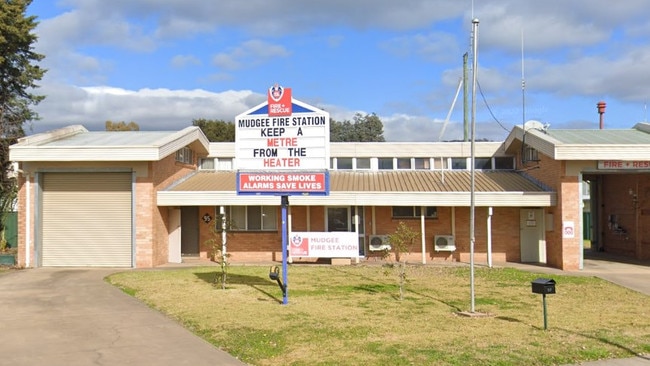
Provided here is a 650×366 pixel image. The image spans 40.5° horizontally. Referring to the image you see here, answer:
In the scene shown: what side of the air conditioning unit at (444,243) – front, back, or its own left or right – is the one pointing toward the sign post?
front

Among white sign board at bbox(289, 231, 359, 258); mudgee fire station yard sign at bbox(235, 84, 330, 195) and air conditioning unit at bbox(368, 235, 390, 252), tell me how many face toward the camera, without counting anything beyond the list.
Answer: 3

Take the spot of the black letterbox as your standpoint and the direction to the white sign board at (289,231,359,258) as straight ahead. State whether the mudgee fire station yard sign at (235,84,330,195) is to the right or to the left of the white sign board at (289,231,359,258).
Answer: left

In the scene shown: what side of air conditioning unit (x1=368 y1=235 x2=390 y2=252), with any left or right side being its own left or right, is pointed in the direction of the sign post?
front

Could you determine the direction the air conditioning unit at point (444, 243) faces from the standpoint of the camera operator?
facing the viewer

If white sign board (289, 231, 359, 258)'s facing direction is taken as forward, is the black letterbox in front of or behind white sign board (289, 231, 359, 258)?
in front

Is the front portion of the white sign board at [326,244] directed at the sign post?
yes

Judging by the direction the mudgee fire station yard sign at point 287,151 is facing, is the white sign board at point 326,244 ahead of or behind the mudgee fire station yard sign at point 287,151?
behind

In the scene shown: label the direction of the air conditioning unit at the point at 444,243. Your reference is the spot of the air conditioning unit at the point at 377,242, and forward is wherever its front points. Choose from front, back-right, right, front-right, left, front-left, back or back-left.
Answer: left

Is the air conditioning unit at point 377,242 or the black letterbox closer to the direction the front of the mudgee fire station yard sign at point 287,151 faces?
the black letterbox

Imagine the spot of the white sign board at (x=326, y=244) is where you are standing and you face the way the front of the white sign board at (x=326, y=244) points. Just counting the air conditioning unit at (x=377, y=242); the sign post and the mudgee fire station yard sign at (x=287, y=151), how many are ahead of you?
2

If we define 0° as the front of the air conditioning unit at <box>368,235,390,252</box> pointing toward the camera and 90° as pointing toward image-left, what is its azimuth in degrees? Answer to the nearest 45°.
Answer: approximately 0°

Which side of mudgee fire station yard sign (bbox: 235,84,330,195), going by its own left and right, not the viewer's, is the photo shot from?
front

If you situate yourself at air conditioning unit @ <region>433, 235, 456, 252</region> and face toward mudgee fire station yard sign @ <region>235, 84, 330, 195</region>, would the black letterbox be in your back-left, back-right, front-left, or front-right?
front-left

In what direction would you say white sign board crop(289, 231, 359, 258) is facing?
toward the camera

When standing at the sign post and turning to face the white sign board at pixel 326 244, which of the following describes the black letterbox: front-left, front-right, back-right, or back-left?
back-right
